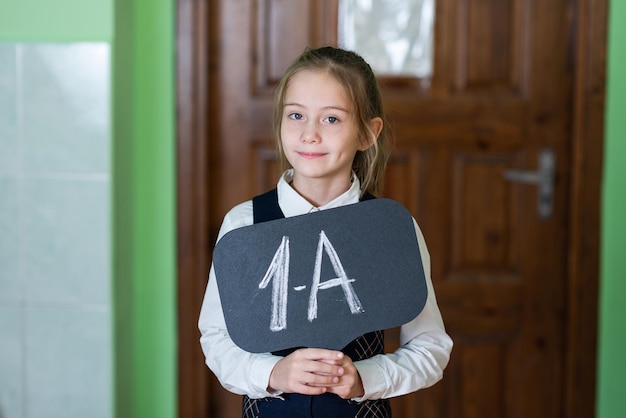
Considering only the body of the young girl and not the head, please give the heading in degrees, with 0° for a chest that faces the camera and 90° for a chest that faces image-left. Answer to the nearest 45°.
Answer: approximately 0°

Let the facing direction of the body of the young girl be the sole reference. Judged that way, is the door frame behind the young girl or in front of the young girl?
behind

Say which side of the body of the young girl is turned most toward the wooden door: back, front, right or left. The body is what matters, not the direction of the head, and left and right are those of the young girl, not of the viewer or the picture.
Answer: back
